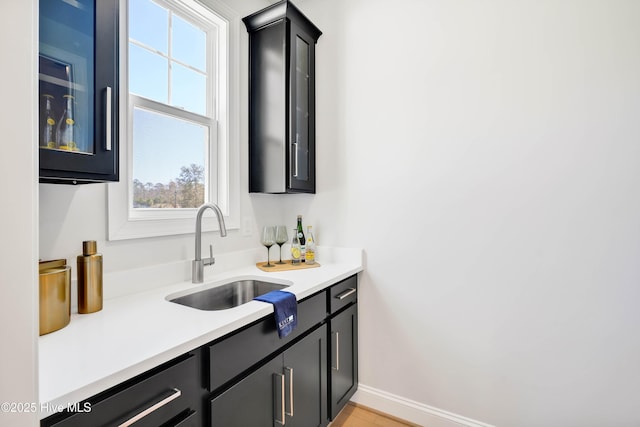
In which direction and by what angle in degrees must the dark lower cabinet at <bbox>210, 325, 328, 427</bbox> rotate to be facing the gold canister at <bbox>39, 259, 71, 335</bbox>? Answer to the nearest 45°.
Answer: approximately 135° to its right

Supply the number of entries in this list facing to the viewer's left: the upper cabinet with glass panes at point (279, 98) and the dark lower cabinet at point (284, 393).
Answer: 0

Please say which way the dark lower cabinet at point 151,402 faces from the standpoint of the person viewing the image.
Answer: facing the viewer and to the right of the viewer

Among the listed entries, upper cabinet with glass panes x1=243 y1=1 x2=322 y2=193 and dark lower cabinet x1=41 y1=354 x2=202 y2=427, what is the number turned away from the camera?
0

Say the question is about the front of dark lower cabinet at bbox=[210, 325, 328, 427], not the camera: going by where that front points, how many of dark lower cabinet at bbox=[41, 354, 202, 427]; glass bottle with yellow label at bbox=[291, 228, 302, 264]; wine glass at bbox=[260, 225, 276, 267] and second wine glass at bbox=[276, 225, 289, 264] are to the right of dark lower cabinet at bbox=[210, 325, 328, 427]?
1

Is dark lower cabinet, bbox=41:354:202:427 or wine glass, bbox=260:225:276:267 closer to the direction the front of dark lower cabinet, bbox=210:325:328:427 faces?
the dark lower cabinet

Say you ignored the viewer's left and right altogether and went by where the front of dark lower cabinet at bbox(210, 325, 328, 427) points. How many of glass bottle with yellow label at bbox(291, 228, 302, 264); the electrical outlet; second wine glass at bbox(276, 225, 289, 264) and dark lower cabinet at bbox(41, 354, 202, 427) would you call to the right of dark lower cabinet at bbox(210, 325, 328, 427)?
1
